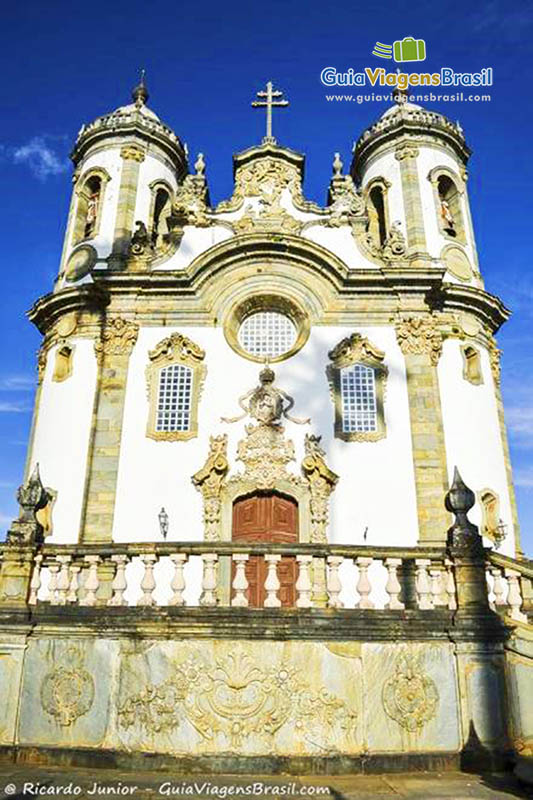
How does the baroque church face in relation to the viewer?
toward the camera
